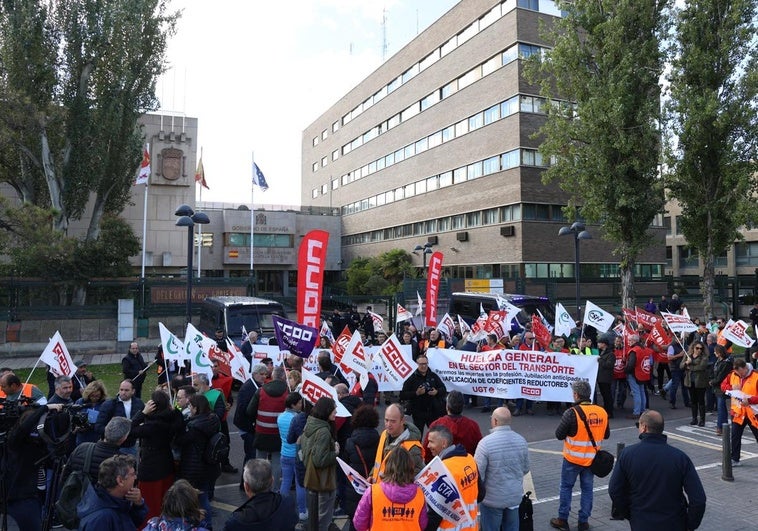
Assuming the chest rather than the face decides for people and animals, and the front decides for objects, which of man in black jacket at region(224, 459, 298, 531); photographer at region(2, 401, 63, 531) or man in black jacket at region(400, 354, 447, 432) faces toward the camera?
man in black jacket at region(400, 354, 447, 432)

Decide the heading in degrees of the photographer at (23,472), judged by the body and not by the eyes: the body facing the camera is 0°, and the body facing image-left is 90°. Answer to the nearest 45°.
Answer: approximately 270°

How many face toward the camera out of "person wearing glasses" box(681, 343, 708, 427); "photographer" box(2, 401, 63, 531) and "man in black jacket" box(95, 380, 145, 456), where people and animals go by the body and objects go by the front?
2

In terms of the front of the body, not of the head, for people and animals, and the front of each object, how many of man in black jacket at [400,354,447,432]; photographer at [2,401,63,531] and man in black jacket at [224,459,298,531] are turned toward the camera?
1

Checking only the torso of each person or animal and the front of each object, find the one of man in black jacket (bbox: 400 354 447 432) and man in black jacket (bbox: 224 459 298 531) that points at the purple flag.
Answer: man in black jacket (bbox: 224 459 298 531)

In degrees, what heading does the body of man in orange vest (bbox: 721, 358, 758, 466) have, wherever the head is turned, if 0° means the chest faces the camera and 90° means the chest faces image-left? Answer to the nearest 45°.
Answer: approximately 45°

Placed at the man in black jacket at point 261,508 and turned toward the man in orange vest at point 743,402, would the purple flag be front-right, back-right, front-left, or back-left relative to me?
front-left

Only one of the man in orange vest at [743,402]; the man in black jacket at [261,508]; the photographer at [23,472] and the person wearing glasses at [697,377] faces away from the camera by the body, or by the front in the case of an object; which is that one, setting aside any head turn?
the man in black jacket

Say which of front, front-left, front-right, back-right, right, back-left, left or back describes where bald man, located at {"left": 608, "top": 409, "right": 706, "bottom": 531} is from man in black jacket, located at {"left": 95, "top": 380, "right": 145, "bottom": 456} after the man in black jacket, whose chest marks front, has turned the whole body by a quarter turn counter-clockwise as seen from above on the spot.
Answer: front-right

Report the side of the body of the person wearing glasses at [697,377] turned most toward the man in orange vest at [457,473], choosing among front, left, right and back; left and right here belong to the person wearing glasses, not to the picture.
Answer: front

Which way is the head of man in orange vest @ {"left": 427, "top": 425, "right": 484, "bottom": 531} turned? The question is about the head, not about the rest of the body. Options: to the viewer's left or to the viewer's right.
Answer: to the viewer's left

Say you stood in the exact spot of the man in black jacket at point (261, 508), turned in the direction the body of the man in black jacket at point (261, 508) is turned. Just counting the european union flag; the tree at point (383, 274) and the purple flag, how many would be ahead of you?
3

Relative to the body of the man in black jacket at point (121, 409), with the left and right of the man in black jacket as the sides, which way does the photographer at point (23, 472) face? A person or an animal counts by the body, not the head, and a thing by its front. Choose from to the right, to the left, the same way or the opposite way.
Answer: to the left

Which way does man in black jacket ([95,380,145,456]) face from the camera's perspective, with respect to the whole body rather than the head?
toward the camera

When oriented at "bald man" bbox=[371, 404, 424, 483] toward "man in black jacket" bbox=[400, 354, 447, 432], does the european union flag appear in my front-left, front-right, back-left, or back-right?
front-left

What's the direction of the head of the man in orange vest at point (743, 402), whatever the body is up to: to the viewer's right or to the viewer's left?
to the viewer's left

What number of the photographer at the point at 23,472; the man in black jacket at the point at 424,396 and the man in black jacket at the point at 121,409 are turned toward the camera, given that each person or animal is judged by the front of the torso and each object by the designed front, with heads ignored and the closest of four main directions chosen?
2

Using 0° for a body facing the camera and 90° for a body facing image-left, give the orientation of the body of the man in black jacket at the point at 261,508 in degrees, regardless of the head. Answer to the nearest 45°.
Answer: approximately 180°

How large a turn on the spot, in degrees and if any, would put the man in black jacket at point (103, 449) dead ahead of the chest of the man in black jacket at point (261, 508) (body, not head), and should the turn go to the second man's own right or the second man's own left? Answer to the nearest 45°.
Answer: approximately 45° to the second man's own left

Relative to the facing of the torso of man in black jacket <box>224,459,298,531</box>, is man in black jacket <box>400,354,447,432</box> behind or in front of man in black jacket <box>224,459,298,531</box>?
in front

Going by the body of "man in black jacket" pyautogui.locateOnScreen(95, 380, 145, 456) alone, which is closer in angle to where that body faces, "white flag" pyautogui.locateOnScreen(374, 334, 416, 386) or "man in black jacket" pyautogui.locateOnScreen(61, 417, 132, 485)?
the man in black jacket
